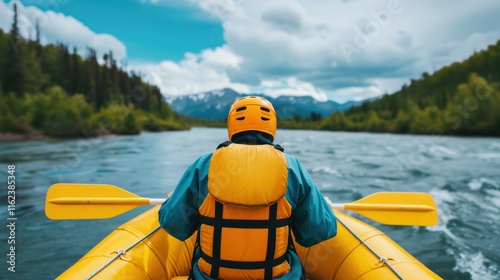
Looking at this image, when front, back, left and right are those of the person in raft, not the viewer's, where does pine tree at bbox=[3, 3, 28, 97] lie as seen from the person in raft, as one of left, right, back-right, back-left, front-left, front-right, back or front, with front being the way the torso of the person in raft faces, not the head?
front-left

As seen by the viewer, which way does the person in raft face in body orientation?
away from the camera

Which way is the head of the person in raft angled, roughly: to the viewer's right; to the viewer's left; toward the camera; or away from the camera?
away from the camera
